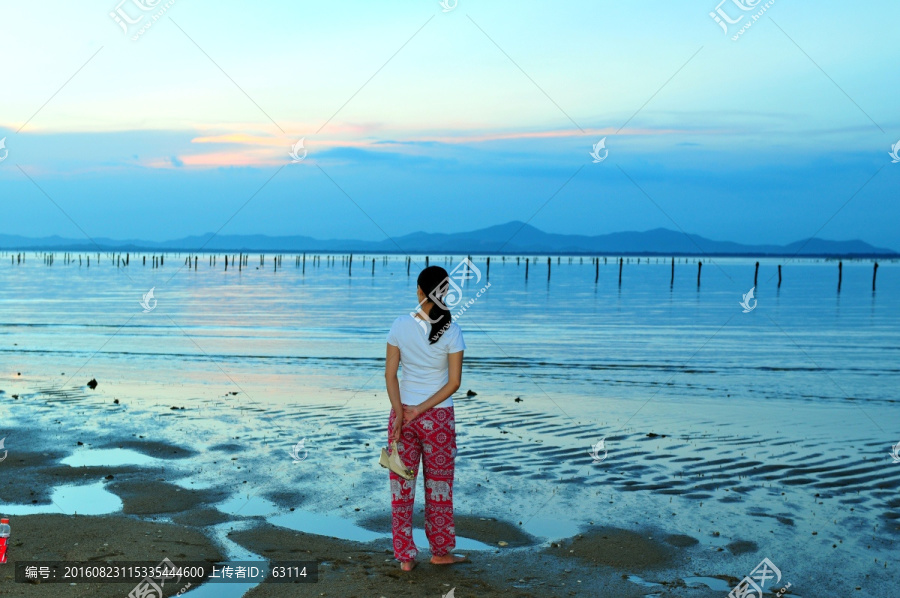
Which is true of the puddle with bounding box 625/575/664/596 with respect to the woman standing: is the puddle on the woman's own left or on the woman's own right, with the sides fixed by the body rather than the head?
on the woman's own right

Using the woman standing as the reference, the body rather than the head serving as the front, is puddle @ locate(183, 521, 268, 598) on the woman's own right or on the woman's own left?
on the woman's own left

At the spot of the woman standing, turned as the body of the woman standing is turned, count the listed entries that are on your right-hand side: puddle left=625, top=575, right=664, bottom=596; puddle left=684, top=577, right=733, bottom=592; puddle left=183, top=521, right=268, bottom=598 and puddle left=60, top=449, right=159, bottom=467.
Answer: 2

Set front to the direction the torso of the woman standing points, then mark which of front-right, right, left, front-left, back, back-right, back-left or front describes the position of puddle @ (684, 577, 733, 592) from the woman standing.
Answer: right

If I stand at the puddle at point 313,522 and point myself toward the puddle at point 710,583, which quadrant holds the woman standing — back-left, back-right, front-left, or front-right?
front-right

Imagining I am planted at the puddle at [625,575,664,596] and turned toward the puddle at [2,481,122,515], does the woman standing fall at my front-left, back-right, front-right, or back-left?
front-left

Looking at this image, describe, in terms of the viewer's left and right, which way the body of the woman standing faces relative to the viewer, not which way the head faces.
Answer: facing away from the viewer

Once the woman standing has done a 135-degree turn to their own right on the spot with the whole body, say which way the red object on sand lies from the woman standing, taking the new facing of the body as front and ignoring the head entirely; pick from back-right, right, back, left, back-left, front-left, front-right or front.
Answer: back-right

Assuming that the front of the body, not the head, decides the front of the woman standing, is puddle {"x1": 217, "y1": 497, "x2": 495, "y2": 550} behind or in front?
in front

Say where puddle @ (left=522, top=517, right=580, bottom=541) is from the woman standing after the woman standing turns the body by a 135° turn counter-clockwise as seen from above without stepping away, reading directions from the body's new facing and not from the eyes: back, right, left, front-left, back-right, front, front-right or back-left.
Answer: back

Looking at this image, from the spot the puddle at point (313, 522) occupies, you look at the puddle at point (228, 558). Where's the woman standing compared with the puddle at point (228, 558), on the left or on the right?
left

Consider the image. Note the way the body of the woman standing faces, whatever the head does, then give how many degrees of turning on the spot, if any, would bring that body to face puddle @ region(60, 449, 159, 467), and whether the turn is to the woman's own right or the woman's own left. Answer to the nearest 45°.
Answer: approximately 45° to the woman's own left
